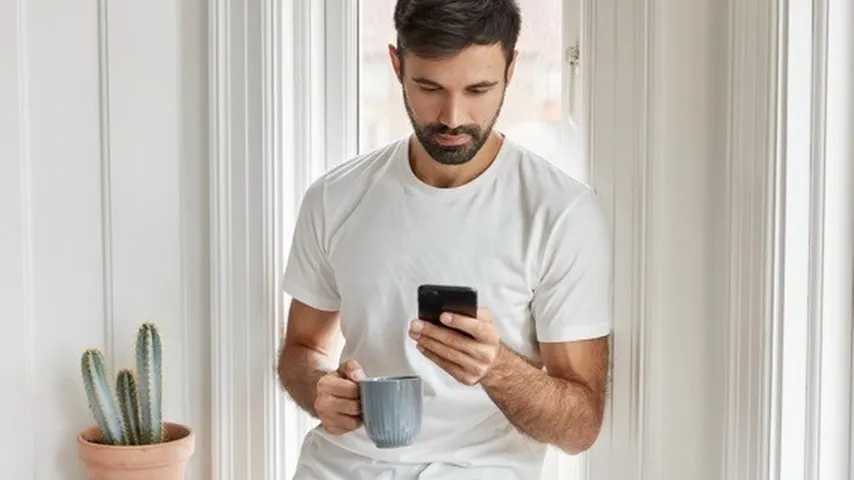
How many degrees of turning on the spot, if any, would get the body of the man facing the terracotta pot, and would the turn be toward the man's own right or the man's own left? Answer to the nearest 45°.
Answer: approximately 90° to the man's own right

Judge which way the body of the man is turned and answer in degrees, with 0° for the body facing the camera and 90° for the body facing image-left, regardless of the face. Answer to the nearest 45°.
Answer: approximately 0°

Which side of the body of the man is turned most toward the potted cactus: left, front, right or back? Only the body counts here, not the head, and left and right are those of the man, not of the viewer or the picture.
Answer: right
